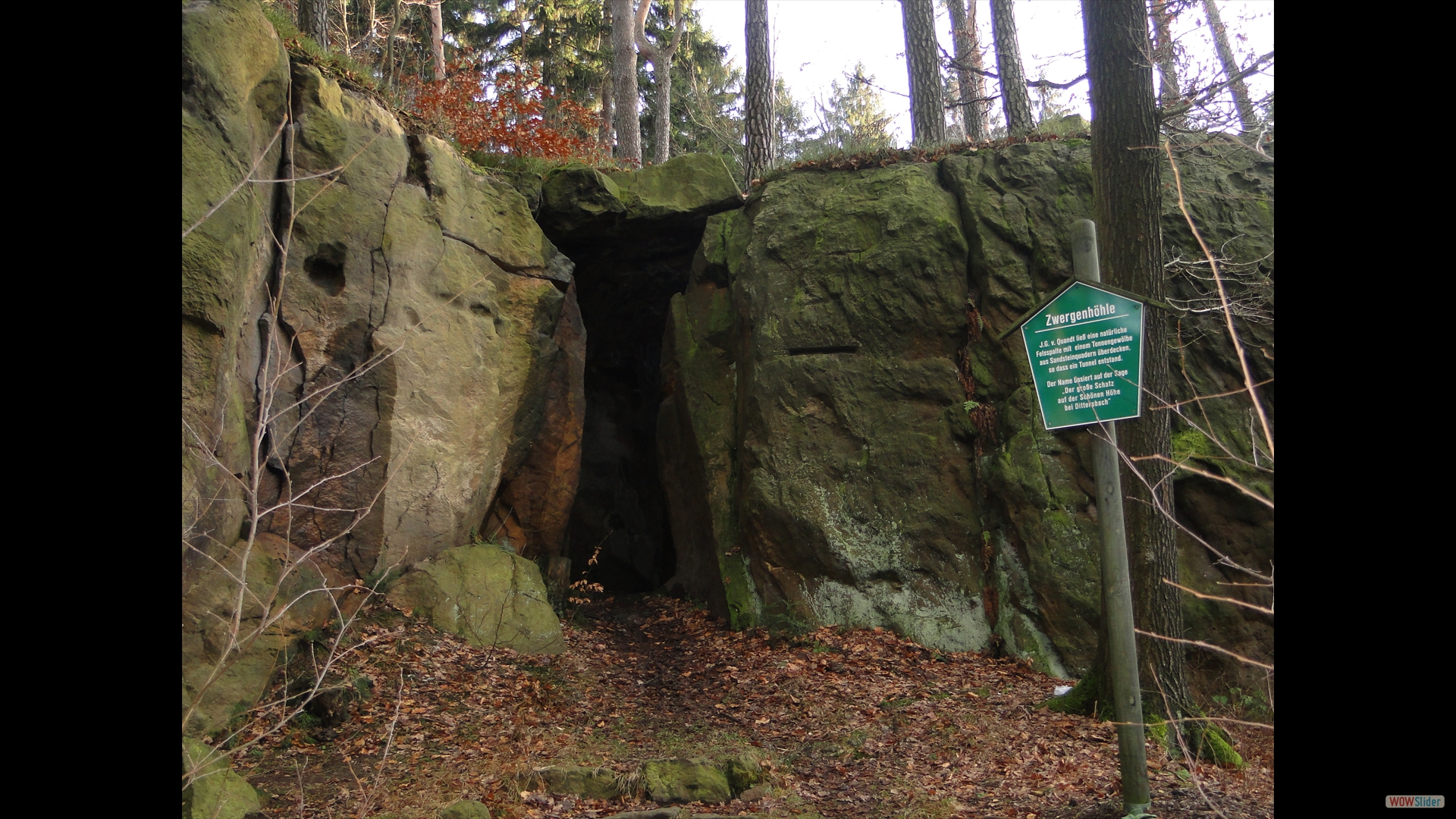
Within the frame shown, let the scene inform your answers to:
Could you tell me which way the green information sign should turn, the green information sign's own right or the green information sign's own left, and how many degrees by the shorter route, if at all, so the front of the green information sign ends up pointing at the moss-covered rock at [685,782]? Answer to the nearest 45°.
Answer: approximately 90° to the green information sign's own right

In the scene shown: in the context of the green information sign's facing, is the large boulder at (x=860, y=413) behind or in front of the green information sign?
behind

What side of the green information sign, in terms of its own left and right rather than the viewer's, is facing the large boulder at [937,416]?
back

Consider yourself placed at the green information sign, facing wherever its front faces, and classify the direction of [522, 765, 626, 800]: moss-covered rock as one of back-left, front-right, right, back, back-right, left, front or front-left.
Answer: right

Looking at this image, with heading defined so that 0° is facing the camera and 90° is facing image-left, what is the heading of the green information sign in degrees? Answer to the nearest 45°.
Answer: approximately 0°

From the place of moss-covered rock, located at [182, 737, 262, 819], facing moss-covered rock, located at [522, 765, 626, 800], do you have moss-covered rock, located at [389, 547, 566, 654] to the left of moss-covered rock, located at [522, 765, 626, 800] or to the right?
left
